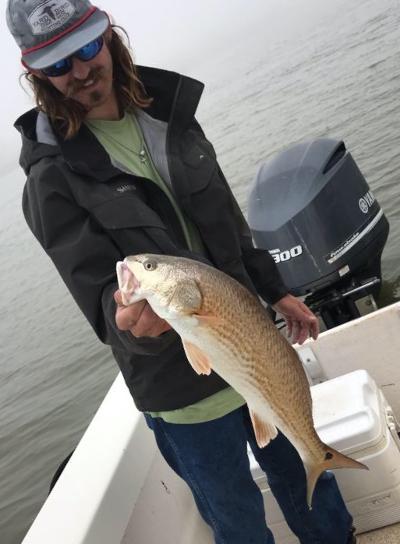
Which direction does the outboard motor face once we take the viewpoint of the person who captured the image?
facing the viewer and to the left of the viewer

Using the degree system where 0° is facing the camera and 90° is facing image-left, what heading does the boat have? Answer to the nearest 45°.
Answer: approximately 45°

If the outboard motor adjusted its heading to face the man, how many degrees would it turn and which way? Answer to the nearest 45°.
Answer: approximately 45° to its left

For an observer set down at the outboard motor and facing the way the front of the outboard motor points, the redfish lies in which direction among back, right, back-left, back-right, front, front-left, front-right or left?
front-left
